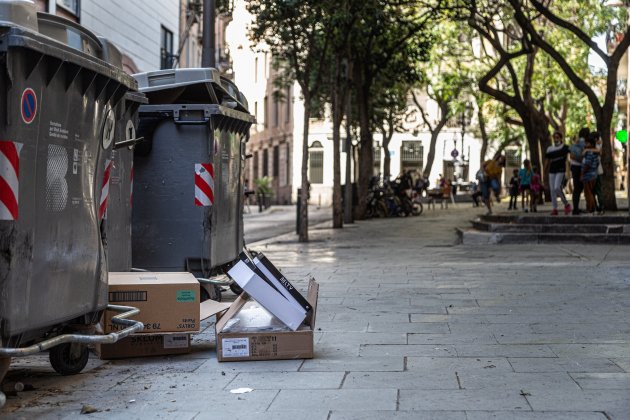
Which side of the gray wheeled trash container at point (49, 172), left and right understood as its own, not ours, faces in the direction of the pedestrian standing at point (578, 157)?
left

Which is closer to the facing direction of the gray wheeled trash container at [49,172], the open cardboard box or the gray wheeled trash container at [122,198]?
the open cardboard box

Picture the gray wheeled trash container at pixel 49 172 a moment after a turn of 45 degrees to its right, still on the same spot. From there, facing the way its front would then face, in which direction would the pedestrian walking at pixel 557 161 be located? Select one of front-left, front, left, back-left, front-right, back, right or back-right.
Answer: back-left

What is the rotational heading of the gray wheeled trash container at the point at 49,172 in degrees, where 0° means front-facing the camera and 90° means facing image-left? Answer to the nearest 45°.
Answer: approximately 315°

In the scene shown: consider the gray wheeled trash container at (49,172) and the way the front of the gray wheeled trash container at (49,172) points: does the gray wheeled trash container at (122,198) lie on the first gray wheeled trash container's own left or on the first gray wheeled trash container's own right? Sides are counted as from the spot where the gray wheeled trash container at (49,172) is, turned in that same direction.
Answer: on the first gray wheeled trash container's own left

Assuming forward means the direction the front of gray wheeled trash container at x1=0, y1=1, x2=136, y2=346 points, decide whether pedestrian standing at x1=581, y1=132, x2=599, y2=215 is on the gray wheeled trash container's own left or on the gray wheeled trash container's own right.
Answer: on the gray wheeled trash container's own left

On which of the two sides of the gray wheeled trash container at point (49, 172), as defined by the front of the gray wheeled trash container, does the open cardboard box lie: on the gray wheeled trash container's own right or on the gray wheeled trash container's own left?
on the gray wheeled trash container's own left

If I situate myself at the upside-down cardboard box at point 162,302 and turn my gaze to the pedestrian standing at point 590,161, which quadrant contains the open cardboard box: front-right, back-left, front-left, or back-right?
front-right

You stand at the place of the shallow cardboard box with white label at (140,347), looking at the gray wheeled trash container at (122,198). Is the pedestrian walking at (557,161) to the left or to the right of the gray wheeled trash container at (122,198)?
right

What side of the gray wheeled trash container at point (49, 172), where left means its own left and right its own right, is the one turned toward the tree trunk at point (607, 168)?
left
